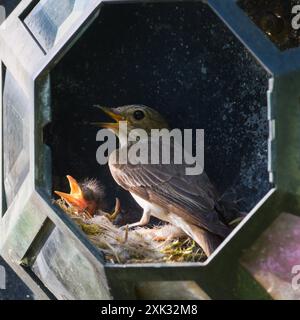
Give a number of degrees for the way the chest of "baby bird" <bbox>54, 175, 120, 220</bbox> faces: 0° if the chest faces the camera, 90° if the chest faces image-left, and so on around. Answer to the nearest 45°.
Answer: approximately 90°

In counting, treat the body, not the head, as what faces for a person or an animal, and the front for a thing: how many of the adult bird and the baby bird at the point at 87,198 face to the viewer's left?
2

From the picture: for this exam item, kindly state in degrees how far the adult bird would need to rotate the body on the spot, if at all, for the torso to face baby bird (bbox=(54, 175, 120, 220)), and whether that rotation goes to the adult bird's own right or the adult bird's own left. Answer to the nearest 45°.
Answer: approximately 45° to the adult bird's own right

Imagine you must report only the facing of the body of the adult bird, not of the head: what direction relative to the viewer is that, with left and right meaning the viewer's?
facing to the left of the viewer
